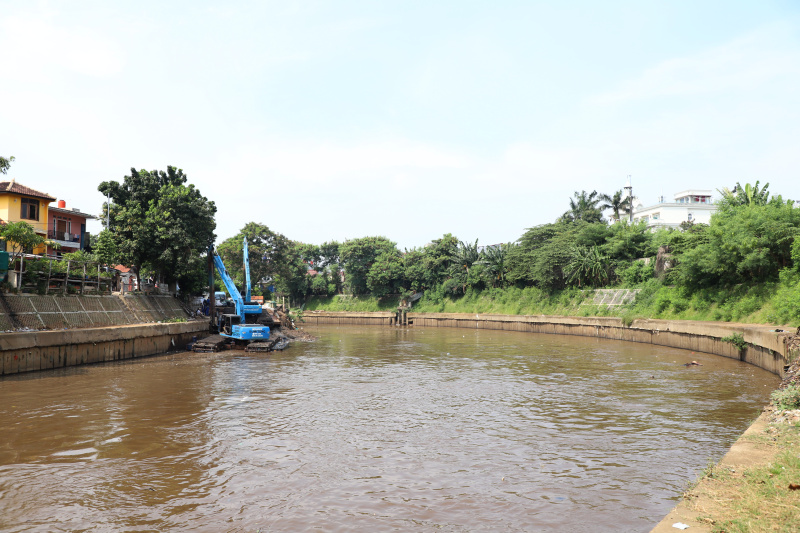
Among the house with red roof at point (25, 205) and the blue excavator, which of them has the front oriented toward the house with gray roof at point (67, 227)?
the blue excavator

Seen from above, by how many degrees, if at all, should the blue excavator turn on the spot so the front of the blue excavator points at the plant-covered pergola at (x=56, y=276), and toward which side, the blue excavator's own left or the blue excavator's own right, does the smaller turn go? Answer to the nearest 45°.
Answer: approximately 90° to the blue excavator's own left

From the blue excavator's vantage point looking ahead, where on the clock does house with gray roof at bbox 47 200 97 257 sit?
The house with gray roof is roughly at 12 o'clock from the blue excavator.

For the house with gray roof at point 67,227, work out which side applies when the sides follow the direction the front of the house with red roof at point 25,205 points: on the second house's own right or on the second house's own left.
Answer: on the second house's own left

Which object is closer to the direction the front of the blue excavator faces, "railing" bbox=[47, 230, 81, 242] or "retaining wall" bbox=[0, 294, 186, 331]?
the railing

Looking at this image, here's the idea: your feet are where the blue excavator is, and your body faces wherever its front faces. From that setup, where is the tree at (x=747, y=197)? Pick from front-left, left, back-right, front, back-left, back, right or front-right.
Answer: back-right

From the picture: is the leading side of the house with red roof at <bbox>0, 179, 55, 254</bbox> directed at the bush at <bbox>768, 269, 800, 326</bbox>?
yes

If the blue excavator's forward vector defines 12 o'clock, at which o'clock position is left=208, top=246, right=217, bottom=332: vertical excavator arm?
The vertical excavator arm is roughly at 12 o'clock from the blue excavator.

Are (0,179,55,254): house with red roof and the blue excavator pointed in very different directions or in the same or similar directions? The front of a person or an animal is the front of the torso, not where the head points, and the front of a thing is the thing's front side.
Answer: very different directions

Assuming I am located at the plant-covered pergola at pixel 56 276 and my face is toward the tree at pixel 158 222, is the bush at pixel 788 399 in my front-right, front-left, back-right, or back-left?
back-right

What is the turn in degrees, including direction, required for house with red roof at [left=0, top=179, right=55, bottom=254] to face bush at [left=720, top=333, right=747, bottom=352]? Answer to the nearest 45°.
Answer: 0° — it already faces it

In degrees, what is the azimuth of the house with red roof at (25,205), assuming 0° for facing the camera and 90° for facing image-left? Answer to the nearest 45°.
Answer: approximately 315°

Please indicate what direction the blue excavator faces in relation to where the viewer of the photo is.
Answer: facing away from the viewer and to the left of the viewer

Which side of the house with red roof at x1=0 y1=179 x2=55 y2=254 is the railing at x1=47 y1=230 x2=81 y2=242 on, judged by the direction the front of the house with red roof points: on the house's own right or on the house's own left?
on the house's own left

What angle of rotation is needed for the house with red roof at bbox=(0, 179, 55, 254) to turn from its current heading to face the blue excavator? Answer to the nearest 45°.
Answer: approximately 90° to its left
